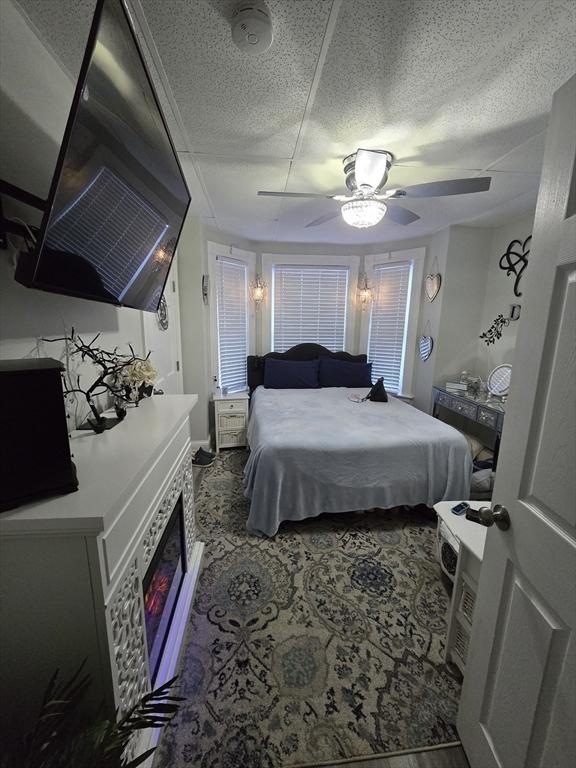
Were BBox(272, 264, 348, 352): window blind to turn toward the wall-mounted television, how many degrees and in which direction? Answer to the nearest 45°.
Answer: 0° — it already faces it

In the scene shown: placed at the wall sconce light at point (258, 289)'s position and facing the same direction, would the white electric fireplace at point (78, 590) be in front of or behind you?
in front

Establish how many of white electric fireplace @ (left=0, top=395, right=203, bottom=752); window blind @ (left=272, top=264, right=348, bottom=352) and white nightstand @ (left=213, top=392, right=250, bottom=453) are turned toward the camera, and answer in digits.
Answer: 2

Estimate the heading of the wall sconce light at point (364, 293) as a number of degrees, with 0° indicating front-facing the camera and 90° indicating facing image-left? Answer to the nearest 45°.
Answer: approximately 0°

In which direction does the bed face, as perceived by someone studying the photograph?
facing the viewer

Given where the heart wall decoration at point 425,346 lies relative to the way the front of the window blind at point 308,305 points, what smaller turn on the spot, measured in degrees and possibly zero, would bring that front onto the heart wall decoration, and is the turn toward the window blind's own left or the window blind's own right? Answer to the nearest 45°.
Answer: approximately 45° to the window blind's own left

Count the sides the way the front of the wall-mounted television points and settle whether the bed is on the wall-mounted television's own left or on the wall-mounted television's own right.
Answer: on the wall-mounted television's own left

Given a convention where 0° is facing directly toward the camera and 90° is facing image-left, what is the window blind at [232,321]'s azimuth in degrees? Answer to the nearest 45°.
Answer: approximately 315°

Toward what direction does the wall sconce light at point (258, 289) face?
toward the camera

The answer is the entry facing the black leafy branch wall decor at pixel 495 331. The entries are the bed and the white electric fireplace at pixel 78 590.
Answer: the white electric fireplace

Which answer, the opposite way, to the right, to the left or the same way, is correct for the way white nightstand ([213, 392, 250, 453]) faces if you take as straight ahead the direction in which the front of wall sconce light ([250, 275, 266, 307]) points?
the same way

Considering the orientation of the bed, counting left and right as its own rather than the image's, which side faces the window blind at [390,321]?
back

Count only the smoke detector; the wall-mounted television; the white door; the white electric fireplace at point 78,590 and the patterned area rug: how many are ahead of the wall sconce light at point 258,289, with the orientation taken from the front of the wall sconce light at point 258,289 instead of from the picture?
5

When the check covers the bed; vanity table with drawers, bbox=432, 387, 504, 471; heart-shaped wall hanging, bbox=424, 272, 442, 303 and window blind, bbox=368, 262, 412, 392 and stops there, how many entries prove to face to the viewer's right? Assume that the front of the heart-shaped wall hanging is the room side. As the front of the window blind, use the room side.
0

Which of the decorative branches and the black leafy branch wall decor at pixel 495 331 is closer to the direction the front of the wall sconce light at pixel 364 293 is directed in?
the decorative branches

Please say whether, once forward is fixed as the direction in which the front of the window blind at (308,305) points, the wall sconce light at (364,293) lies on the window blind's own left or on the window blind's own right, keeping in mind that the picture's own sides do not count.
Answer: on the window blind's own left

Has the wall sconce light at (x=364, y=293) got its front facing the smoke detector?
yes

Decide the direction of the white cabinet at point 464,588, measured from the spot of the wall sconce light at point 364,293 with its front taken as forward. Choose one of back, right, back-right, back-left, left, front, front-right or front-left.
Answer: front

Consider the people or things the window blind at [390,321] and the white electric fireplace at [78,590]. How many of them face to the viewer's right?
1

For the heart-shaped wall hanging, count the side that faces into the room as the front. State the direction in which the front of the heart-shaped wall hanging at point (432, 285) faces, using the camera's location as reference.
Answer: facing the viewer and to the left of the viewer

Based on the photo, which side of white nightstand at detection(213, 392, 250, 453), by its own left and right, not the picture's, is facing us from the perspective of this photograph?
front
